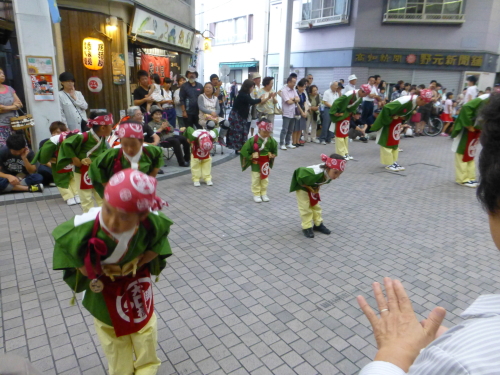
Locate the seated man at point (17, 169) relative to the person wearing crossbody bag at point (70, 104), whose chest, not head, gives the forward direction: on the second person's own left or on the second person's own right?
on the second person's own right

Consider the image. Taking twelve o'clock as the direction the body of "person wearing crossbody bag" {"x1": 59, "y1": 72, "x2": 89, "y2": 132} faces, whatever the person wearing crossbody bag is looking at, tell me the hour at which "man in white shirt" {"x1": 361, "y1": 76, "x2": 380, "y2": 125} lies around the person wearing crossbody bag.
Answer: The man in white shirt is roughly at 10 o'clock from the person wearing crossbody bag.

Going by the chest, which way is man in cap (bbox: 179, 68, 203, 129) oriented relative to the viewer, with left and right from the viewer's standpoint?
facing the viewer

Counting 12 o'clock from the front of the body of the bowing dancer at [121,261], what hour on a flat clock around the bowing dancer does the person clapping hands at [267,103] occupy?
The person clapping hands is roughly at 7 o'clock from the bowing dancer.

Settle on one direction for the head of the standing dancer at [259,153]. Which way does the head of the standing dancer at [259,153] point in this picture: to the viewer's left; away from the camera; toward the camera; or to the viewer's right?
toward the camera

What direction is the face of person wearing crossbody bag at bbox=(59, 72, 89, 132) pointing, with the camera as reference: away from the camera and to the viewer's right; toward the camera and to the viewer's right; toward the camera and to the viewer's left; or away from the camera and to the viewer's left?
toward the camera and to the viewer's right

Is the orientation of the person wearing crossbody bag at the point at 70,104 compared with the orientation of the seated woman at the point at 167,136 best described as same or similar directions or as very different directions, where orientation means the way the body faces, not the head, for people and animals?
same or similar directions

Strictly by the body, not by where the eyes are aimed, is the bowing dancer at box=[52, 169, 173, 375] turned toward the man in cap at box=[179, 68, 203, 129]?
no

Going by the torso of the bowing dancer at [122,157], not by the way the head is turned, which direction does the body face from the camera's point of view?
toward the camera

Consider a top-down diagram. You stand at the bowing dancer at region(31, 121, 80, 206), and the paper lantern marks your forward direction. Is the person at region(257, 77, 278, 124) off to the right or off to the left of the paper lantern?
right

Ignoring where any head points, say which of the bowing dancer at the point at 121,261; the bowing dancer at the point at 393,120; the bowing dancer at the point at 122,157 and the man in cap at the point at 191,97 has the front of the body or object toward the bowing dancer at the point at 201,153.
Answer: the man in cap

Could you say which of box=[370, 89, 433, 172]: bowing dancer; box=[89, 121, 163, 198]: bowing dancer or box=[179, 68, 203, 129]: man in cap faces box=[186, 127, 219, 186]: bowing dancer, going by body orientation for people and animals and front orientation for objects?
the man in cap

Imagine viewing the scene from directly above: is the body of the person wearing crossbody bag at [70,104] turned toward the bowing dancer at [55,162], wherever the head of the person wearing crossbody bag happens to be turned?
no
